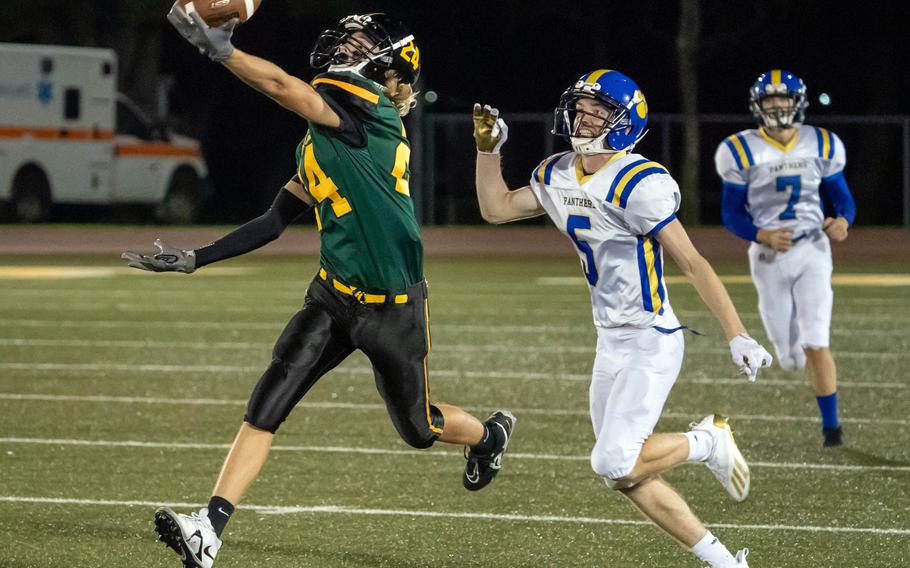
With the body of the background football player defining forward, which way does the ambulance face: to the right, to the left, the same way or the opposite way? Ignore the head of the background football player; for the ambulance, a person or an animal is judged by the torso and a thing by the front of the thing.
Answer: to the left

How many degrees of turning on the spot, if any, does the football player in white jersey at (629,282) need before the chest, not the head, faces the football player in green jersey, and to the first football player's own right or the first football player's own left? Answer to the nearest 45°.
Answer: approximately 45° to the first football player's own right

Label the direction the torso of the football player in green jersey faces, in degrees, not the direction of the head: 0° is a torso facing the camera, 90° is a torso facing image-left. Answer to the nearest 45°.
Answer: approximately 45°

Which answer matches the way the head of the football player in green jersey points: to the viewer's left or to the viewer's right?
to the viewer's left

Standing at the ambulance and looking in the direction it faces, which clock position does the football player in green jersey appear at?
The football player in green jersey is roughly at 3 o'clock from the ambulance.

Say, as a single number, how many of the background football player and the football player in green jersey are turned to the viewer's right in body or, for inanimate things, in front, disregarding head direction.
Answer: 0

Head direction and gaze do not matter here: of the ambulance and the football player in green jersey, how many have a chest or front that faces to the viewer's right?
1

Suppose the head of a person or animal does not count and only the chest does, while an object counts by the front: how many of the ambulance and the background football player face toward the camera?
1

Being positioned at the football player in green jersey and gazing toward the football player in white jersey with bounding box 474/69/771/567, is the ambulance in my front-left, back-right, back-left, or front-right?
back-left

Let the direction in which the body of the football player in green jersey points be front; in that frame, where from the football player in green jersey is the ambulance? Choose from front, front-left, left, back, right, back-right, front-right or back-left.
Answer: back-right

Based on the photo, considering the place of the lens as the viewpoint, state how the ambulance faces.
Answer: facing to the right of the viewer
